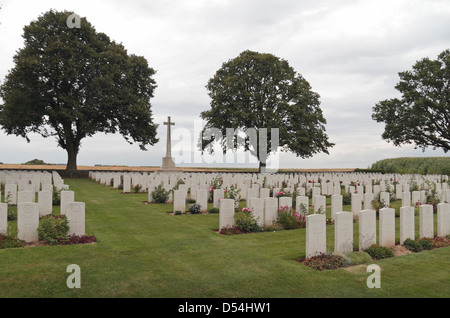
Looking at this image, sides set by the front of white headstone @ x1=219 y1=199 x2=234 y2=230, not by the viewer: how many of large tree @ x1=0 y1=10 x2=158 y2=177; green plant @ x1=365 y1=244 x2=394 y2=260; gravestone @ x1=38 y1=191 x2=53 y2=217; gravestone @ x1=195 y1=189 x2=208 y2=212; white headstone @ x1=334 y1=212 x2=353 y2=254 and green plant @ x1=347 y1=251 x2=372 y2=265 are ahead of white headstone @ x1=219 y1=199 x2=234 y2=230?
3

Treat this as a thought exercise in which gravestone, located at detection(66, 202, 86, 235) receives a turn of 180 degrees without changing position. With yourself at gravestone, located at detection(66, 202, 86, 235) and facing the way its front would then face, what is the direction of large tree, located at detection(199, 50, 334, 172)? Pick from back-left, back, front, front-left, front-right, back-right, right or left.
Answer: front-right

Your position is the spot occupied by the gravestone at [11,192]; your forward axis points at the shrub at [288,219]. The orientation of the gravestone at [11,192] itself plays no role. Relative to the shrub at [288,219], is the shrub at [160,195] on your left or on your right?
left

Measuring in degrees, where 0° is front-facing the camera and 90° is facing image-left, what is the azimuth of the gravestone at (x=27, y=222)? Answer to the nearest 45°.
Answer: approximately 0°

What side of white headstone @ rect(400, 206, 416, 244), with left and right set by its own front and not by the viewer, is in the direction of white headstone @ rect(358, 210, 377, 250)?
right

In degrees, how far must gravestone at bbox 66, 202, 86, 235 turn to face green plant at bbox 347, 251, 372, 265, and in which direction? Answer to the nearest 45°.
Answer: approximately 45° to its left

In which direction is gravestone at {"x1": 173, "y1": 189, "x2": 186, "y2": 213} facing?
toward the camera

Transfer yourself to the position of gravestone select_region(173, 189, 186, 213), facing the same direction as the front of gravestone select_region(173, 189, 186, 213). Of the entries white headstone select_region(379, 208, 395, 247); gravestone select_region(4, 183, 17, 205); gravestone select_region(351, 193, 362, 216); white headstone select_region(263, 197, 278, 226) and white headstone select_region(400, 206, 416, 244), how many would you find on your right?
1

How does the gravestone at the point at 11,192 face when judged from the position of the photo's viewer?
facing the viewer

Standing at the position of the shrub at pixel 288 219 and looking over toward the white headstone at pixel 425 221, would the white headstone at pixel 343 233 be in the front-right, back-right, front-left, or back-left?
front-right

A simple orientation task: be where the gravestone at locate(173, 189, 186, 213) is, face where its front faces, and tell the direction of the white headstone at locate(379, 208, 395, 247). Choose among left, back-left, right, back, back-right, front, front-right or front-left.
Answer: front-left

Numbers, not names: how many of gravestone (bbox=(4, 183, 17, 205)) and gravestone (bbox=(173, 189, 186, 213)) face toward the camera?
2

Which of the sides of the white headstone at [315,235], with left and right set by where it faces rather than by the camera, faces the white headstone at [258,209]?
back
